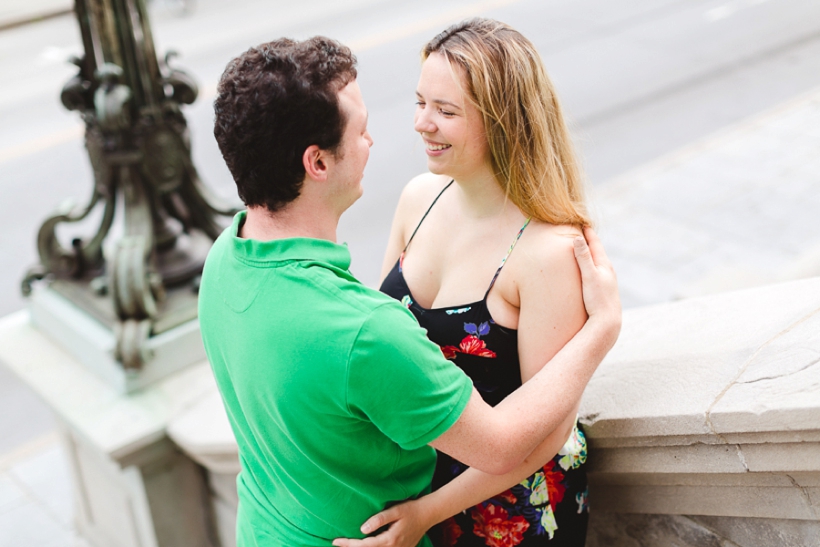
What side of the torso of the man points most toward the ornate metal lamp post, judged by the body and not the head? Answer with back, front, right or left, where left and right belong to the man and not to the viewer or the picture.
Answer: left

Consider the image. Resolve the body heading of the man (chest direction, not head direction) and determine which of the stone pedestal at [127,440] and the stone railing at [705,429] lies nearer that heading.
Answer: the stone railing

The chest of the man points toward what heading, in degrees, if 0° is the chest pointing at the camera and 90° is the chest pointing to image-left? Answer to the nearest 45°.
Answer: approximately 225°

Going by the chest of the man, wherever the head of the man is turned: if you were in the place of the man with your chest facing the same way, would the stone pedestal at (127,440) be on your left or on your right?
on your left

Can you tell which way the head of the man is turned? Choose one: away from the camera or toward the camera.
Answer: away from the camera

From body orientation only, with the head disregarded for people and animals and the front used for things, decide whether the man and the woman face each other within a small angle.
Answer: yes

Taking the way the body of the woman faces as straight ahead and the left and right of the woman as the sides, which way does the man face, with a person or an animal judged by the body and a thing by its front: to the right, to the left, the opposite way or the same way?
the opposite way

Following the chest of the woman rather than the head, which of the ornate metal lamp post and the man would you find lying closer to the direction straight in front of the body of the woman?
the man

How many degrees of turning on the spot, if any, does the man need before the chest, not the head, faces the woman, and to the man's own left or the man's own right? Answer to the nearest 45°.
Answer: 0° — they already face them

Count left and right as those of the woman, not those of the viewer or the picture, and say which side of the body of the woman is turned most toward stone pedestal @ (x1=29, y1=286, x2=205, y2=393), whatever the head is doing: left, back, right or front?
right

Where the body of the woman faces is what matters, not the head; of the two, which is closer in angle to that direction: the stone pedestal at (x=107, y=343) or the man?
the man

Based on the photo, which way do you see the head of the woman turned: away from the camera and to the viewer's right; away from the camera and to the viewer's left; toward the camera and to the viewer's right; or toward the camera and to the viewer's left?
toward the camera and to the viewer's left

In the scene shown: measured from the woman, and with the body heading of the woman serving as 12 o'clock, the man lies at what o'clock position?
The man is roughly at 12 o'clock from the woman.

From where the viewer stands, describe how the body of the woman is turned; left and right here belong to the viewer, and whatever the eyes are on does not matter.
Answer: facing the viewer and to the left of the viewer
